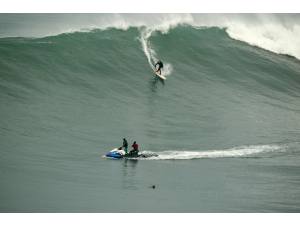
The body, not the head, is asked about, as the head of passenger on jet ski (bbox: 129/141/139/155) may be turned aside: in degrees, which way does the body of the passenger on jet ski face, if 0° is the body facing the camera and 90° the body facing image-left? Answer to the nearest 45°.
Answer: approximately 90°

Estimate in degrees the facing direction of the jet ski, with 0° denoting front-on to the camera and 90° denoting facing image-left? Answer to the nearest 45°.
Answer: approximately 90°
